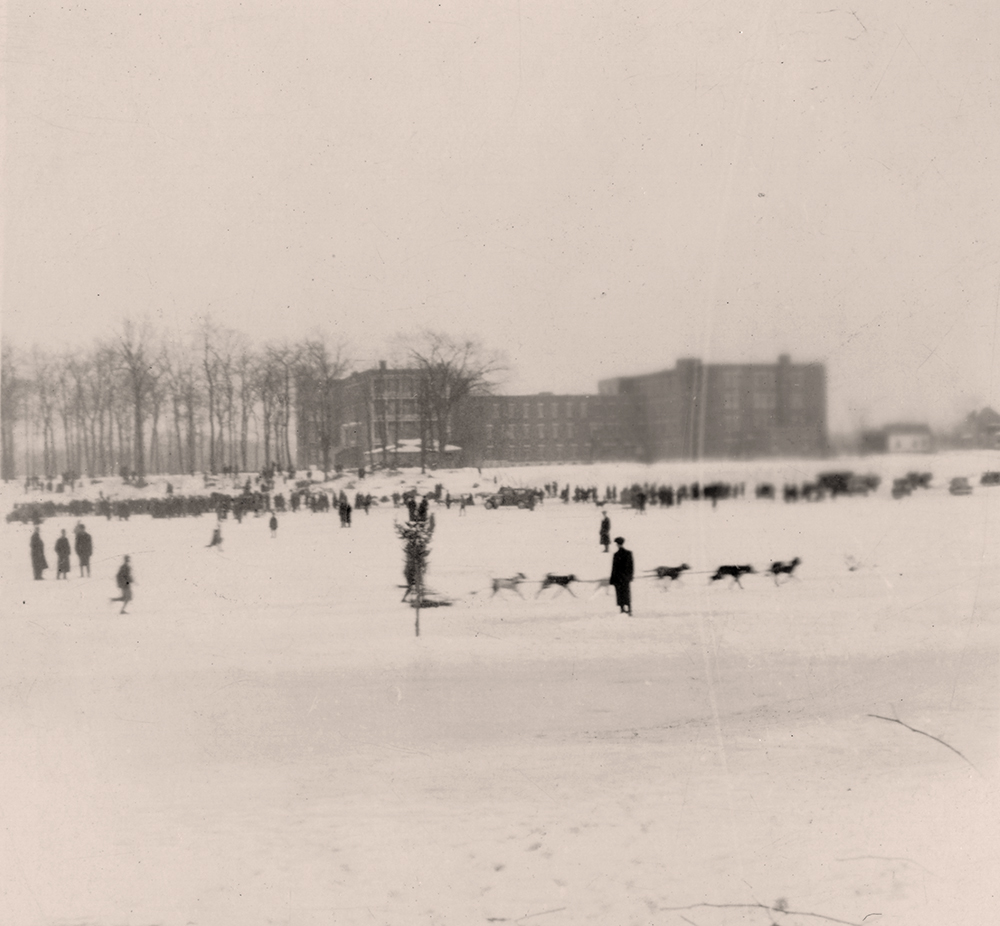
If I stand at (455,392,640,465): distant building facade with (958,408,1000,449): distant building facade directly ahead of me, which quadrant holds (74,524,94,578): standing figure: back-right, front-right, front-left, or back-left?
back-right

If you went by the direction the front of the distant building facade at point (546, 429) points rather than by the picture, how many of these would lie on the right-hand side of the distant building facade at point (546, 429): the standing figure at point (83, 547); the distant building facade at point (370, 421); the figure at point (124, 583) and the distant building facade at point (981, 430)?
3

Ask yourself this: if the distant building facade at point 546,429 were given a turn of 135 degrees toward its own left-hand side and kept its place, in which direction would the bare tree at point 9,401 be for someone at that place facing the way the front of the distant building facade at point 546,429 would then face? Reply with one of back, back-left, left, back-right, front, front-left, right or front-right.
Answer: back

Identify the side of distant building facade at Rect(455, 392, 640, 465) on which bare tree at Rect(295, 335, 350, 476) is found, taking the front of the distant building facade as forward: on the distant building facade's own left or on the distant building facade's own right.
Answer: on the distant building facade's own right

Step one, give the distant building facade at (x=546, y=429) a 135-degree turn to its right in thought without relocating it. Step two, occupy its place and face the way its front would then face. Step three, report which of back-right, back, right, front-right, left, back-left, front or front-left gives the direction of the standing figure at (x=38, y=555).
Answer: left

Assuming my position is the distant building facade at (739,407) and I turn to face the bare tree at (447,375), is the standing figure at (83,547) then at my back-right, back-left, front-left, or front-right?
front-left

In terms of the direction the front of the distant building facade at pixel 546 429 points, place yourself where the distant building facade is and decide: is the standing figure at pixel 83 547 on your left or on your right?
on your right

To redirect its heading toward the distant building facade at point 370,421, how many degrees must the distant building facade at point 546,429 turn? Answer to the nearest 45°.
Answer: approximately 90° to its right

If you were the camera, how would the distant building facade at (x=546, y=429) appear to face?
facing the viewer

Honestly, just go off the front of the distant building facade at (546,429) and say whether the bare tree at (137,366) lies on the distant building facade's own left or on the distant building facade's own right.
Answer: on the distant building facade's own right
